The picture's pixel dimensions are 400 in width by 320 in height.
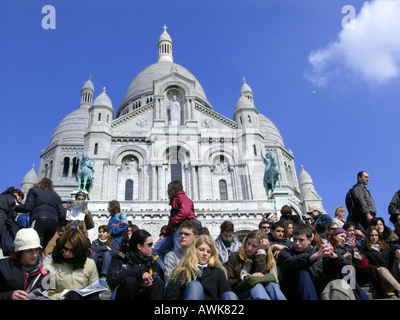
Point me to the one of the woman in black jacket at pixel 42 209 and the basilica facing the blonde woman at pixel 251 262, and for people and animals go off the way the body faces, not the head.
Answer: the basilica

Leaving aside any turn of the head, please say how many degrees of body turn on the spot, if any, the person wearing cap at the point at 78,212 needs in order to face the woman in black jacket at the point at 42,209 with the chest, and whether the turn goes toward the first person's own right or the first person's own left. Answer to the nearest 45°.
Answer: approximately 45° to the first person's own right

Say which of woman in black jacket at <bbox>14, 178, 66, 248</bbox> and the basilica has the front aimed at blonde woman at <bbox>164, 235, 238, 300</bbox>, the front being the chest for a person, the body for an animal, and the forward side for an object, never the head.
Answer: the basilica

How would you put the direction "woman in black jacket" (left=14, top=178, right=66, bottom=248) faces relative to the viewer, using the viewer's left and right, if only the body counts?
facing away from the viewer
